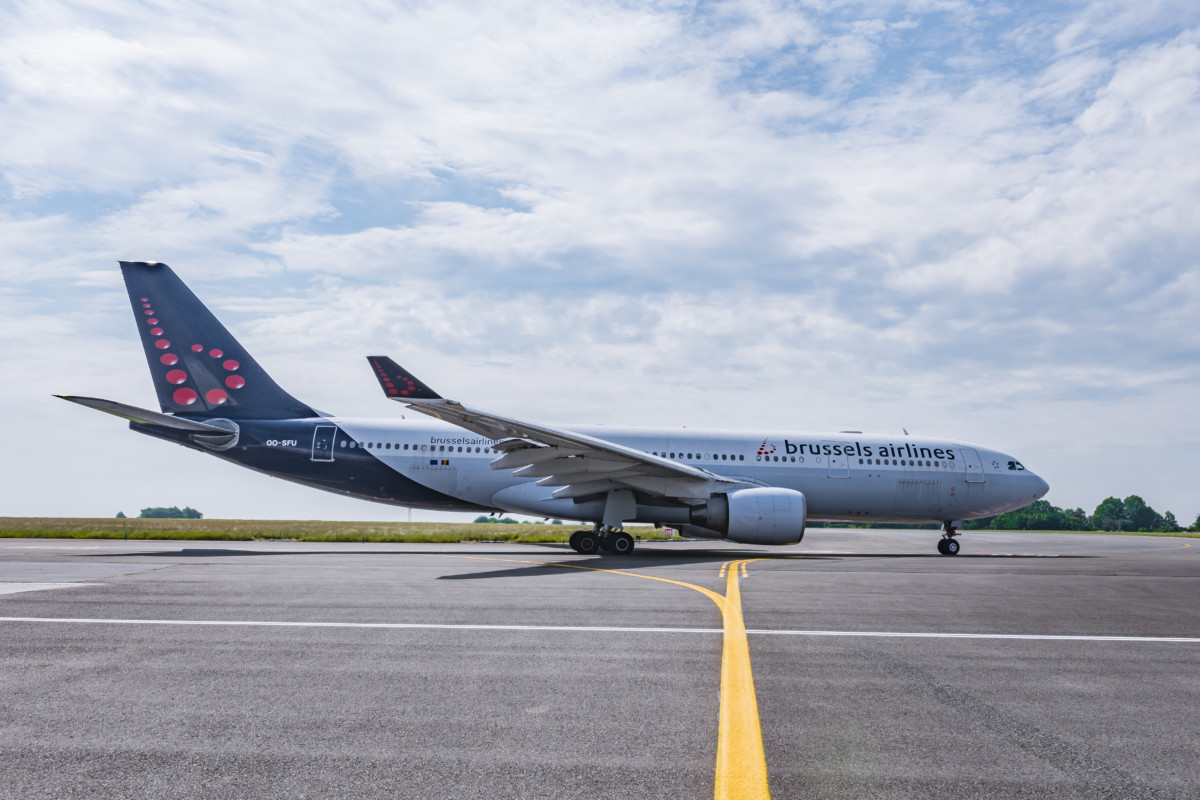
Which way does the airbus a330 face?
to the viewer's right
